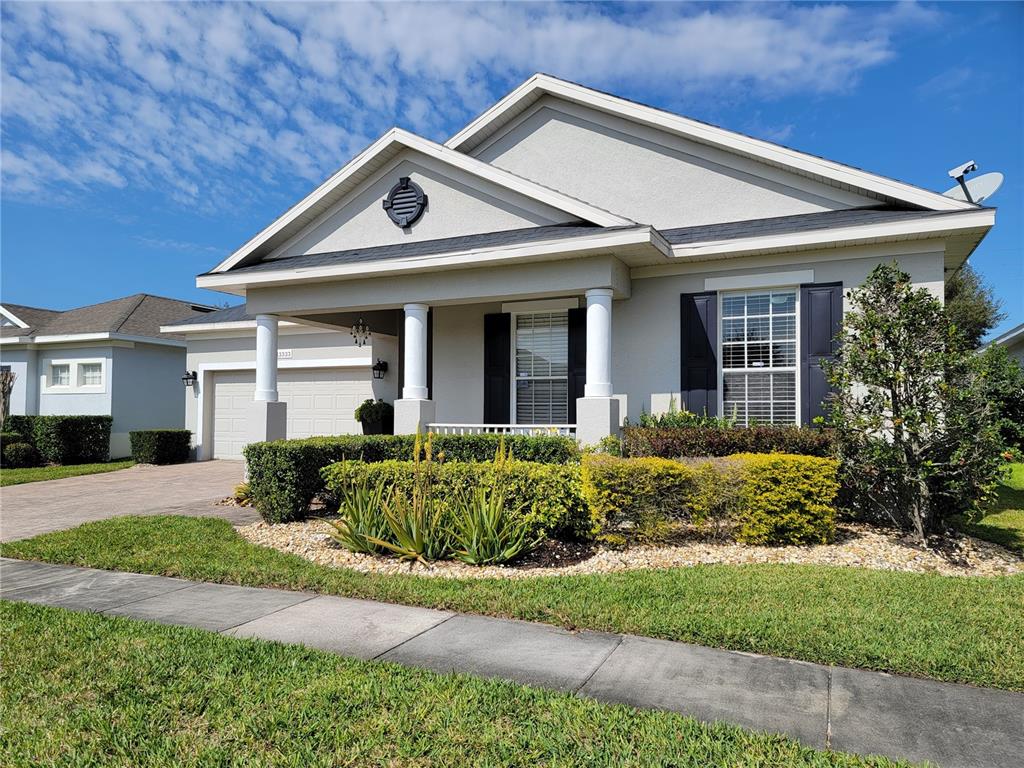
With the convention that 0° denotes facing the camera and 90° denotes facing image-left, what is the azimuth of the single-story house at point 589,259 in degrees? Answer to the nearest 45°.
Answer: approximately 45°

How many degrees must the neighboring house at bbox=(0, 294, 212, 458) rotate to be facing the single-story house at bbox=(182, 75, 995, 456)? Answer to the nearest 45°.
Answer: approximately 90° to its left

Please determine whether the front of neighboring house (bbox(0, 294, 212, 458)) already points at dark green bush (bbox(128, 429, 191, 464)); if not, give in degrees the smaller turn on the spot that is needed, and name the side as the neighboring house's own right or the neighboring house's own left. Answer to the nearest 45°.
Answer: approximately 45° to the neighboring house's own left

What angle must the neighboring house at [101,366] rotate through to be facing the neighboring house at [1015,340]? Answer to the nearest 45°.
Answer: approximately 90° to its left

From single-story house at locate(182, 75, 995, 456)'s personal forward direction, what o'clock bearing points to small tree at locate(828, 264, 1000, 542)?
The small tree is roughly at 9 o'clock from the single-story house.

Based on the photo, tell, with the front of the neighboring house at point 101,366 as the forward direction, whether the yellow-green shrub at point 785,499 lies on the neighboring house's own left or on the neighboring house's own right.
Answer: on the neighboring house's own left

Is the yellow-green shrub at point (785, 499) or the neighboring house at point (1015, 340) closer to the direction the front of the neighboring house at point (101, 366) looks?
the yellow-green shrub

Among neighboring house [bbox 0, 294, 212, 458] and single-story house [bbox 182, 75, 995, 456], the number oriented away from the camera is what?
0

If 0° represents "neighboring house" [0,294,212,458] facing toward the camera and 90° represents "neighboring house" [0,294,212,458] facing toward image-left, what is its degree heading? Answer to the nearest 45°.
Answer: approximately 45°

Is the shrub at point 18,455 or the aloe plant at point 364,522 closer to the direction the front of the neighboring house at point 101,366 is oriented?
the shrub

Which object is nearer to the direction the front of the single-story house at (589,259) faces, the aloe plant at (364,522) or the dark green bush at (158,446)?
the aloe plant

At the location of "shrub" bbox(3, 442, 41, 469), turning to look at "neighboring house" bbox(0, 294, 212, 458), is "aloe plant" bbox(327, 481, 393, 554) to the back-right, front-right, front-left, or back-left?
back-right

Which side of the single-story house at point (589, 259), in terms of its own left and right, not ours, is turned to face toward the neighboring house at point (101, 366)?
right
